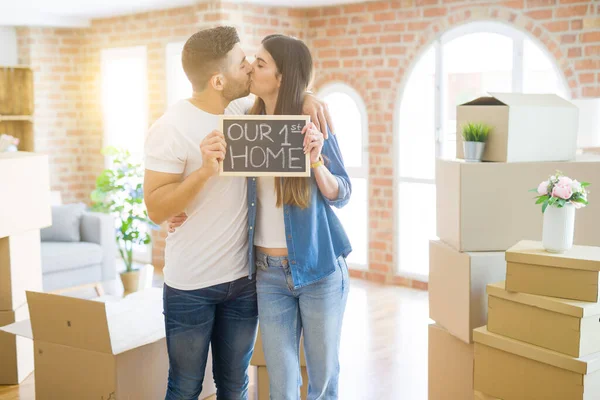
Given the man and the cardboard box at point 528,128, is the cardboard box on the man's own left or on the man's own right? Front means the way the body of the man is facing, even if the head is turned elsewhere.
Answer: on the man's own left

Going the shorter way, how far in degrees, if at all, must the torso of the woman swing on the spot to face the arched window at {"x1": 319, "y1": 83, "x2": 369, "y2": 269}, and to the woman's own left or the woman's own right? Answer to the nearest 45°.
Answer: approximately 135° to the woman's own right

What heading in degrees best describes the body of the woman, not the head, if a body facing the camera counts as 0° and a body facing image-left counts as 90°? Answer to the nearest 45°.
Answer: approximately 45°

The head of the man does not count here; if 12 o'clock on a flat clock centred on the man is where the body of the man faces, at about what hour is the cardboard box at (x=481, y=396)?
The cardboard box is roughly at 10 o'clock from the man.

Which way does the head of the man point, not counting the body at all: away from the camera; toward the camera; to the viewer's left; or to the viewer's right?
to the viewer's right

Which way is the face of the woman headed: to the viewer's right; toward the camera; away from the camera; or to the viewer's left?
to the viewer's left

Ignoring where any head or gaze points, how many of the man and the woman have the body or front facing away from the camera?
0

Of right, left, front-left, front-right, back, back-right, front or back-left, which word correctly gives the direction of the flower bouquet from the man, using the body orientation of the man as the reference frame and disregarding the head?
front-left

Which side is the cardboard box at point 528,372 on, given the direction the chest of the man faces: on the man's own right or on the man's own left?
on the man's own left

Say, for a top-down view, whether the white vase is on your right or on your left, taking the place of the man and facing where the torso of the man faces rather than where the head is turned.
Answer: on your left

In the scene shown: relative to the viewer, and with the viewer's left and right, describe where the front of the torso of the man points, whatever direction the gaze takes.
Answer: facing the viewer and to the right of the viewer
